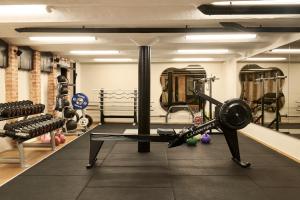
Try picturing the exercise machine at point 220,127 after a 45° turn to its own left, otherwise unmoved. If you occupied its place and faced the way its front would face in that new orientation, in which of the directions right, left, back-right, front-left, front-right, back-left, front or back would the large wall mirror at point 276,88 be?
front

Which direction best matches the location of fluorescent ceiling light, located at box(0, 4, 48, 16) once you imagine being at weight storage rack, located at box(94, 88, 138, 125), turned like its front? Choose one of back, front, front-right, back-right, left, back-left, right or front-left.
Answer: front

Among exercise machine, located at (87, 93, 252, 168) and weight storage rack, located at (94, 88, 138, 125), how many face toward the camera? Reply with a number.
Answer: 1

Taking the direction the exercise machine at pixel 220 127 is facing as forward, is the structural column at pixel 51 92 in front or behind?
behind

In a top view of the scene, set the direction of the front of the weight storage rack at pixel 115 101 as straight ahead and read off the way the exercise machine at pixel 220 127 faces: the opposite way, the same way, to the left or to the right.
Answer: to the left

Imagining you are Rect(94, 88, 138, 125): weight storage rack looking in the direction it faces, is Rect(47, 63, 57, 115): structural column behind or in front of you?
in front

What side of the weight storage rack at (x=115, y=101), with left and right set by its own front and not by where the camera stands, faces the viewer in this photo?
front

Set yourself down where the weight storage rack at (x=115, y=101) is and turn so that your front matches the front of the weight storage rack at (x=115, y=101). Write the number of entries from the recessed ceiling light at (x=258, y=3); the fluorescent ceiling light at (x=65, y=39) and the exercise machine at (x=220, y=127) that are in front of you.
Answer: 3

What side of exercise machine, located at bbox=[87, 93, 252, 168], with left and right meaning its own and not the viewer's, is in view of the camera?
right

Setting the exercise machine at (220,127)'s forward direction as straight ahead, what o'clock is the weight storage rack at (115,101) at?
The weight storage rack is roughly at 8 o'clock from the exercise machine.

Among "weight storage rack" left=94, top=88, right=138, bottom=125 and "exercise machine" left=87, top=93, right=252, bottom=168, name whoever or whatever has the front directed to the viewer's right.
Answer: the exercise machine
